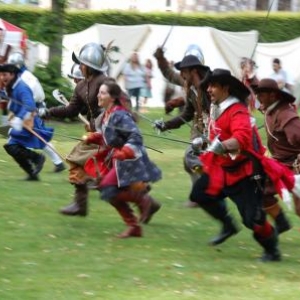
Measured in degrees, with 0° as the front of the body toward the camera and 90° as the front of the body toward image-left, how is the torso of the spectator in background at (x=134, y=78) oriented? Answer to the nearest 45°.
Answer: approximately 0°

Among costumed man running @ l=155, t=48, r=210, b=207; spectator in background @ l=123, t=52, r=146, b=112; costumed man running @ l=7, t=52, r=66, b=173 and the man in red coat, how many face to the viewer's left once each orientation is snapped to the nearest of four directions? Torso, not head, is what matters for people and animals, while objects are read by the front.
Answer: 3

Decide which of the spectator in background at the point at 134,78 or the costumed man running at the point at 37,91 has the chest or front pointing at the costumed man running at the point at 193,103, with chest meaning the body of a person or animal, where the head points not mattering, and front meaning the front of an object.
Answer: the spectator in background

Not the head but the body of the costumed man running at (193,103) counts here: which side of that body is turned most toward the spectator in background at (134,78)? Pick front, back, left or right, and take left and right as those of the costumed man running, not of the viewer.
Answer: right

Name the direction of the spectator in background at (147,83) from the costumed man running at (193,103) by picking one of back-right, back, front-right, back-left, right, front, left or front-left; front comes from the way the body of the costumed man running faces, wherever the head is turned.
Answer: right

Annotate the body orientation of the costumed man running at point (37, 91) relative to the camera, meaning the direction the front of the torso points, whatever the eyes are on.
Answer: to the viewer's left

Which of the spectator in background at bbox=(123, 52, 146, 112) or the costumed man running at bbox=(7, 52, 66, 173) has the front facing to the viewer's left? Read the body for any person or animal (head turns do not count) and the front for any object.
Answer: the costumed man running

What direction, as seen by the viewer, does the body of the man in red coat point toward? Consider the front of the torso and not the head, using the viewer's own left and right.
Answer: facing to the left of the viewer

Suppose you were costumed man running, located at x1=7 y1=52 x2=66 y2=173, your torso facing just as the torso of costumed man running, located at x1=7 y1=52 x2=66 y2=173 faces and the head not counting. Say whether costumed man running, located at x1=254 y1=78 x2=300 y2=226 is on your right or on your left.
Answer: on your left

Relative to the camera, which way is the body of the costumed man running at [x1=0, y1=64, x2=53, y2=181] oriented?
to the viewer's left

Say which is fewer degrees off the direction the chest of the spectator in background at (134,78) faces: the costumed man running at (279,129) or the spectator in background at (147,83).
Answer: the costumed man running

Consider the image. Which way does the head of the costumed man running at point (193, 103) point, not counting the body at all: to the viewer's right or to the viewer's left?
to the viewer's left

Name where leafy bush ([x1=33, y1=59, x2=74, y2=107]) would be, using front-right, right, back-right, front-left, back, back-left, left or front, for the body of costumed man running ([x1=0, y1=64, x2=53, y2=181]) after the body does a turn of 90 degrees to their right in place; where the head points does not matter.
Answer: front

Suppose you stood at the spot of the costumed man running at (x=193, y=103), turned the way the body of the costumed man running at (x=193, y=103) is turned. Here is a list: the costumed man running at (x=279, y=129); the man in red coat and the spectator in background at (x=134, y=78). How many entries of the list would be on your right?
1

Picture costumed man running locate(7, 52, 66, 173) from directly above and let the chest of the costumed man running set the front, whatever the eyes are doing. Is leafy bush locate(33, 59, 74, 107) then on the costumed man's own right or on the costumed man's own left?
on the costumed man's own right
